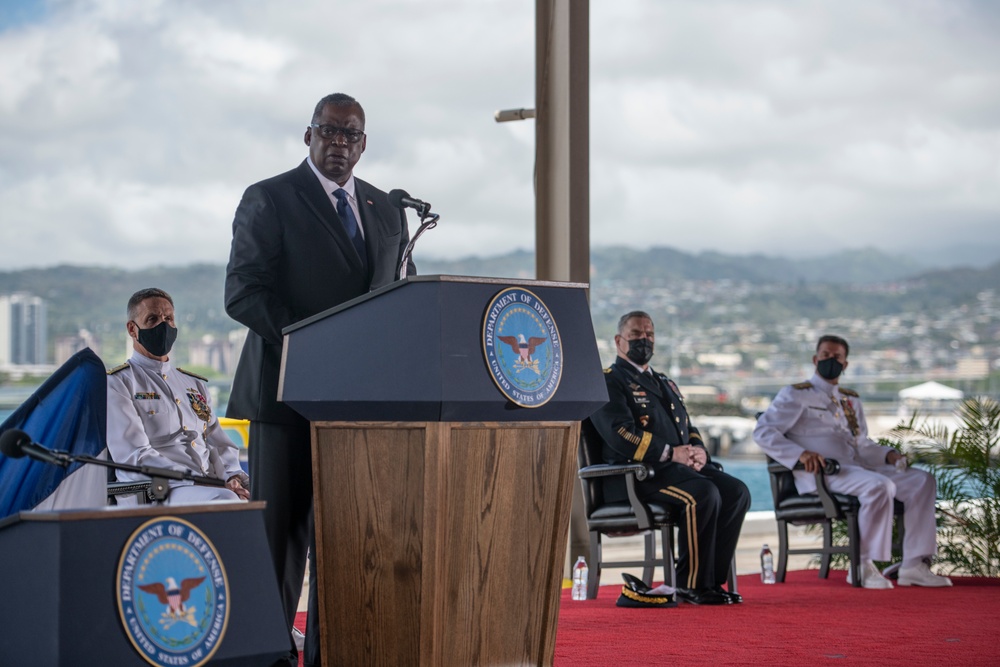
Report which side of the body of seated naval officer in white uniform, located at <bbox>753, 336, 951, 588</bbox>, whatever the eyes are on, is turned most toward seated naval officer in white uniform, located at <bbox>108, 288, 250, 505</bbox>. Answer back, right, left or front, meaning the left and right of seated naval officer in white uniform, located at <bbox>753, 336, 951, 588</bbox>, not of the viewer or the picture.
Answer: right

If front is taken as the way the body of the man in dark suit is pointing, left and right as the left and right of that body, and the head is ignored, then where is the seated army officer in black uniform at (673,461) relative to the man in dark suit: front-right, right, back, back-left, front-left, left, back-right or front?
left

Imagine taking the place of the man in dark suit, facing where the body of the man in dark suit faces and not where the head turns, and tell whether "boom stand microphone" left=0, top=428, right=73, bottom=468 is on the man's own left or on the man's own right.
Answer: on the man's own right

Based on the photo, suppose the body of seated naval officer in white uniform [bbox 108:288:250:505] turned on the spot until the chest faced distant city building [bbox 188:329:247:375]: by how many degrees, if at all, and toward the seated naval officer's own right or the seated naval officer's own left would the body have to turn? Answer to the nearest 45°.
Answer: approximately 135° to the seated naval officer's own left

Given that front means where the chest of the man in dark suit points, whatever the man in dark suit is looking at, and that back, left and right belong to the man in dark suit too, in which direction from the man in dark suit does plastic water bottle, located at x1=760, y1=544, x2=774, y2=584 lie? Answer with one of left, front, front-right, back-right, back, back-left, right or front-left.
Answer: left

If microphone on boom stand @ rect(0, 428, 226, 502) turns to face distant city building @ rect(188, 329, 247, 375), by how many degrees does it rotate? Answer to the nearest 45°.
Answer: approximately 90° to its right

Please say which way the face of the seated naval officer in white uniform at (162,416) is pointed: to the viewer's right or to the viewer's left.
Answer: to the viewer's right

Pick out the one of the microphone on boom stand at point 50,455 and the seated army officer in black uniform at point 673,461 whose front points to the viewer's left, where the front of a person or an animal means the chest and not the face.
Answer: the microphone on boom stand

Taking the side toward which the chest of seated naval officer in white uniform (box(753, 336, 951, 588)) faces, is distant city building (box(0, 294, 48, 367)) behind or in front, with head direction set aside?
behind

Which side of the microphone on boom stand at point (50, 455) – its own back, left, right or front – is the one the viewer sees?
left

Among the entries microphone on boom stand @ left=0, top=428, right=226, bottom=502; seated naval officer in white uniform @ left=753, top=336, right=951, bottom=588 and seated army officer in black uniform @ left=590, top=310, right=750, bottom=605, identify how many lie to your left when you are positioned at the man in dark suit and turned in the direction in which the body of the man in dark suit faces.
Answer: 2

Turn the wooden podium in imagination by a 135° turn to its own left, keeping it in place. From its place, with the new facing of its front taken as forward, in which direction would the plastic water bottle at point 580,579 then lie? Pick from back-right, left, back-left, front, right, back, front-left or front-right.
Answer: front

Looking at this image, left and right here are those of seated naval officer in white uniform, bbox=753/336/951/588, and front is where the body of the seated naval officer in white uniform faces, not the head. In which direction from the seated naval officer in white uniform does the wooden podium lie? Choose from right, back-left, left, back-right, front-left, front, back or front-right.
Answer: front-right

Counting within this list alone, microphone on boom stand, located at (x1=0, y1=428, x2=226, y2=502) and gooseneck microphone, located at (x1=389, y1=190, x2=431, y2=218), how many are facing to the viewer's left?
2

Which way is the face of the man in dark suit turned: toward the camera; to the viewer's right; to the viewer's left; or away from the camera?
toward the camera

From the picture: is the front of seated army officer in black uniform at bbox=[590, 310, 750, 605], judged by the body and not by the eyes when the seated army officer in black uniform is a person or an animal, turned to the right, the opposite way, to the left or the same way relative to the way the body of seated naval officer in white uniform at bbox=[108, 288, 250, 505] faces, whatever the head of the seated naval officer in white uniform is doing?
the same way

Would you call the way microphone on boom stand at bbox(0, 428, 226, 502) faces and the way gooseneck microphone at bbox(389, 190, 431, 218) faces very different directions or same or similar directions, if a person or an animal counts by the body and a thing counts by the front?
same or similar directions

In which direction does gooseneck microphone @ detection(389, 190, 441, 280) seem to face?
to the viewer's left
